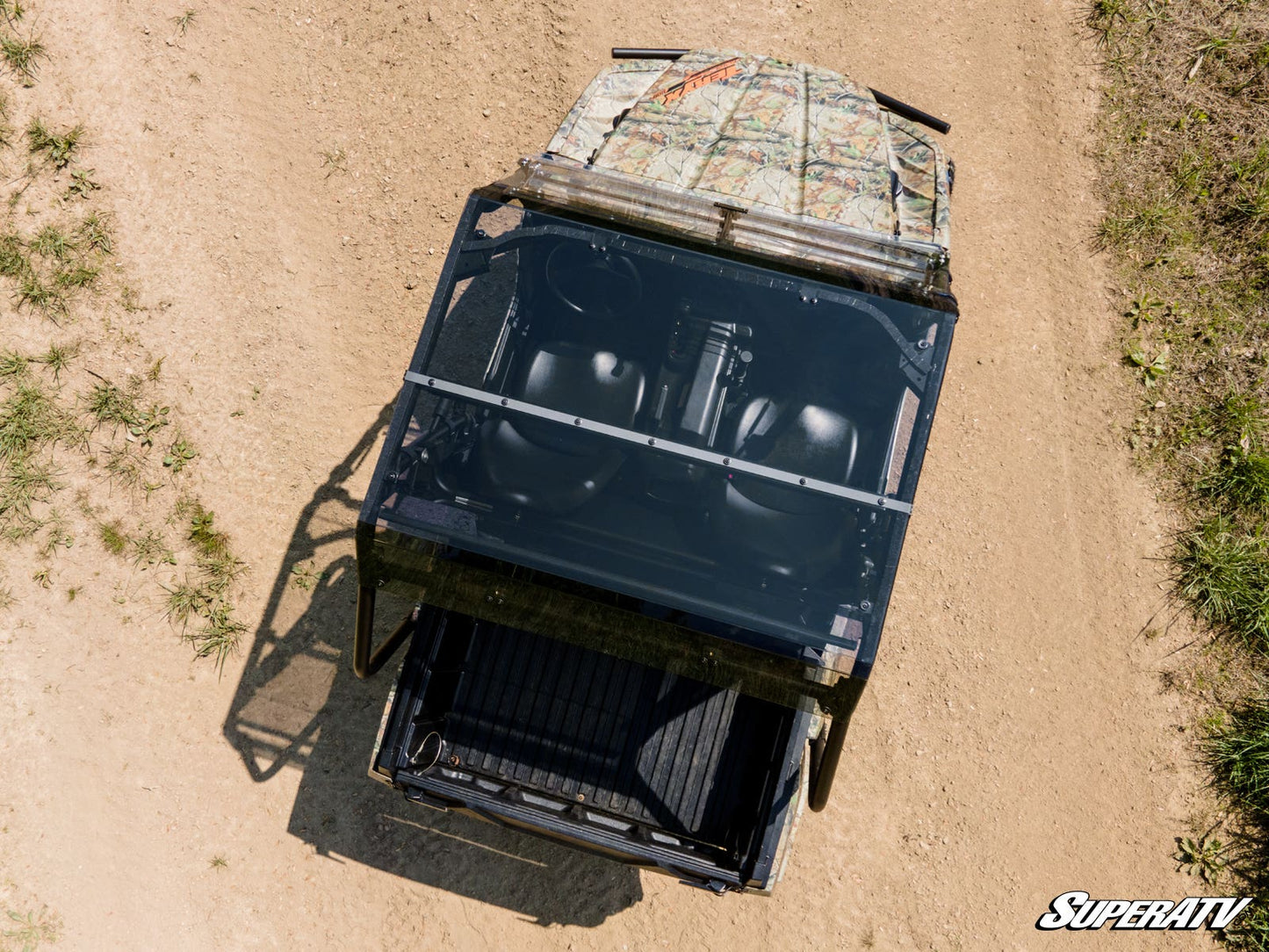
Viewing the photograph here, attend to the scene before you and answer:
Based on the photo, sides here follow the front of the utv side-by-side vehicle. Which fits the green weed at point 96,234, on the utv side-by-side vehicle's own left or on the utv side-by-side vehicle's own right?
on the utv side-by-side vehicle's own left

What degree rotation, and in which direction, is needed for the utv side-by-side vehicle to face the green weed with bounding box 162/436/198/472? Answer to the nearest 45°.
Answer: approximately 45° to its left

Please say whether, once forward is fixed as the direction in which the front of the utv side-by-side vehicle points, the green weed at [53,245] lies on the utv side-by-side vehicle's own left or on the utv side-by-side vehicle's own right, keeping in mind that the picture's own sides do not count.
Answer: on the utv side-by-side vehicle's own left

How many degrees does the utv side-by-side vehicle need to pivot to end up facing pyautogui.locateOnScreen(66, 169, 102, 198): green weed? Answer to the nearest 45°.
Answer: approximately 45° to its left

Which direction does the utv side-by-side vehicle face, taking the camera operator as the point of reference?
facing away from the viewer
